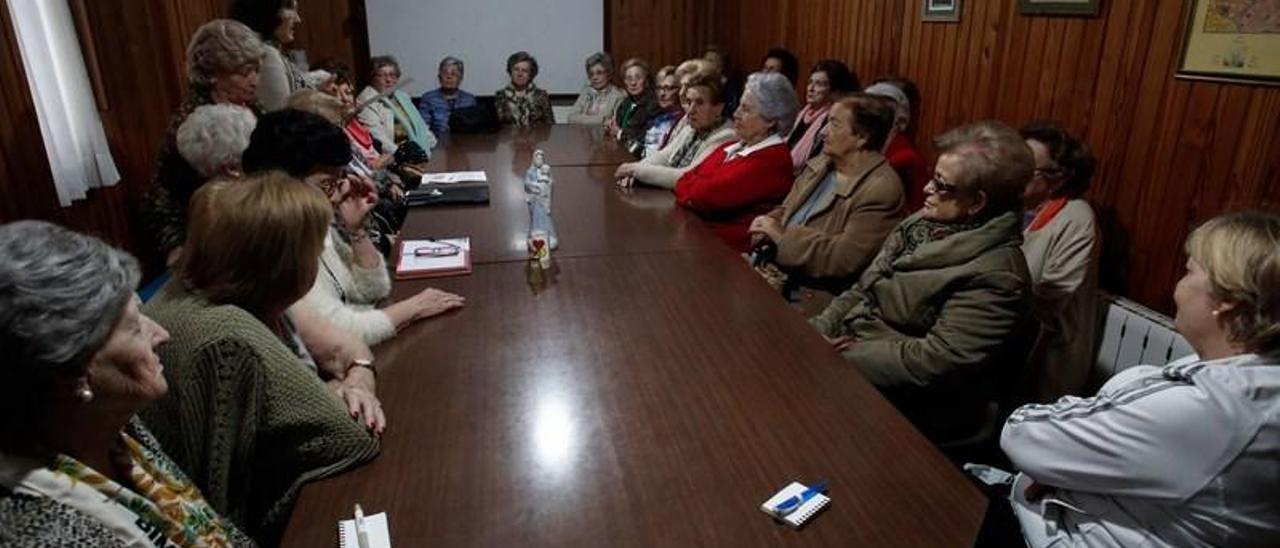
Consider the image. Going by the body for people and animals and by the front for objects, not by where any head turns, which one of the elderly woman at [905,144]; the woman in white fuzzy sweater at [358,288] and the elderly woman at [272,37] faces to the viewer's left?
the elderly woman at [905,144]

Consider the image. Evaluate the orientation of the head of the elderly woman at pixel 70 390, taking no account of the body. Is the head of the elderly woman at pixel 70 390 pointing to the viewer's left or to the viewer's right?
to the viewer's right

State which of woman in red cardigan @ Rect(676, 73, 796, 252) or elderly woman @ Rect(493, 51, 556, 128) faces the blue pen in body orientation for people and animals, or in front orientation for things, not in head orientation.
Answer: the elderly woman

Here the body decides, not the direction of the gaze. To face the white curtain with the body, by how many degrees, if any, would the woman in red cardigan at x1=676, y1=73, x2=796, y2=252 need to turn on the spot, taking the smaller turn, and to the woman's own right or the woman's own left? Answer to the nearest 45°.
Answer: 0° — they already face it

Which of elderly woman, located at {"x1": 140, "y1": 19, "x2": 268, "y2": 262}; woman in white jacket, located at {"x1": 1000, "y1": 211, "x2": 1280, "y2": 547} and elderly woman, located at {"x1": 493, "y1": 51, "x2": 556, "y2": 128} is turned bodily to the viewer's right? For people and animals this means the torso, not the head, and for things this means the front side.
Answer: elderly woman, located at {"x1": 140, "y1": 19, "x2": 268, "y2": 262}

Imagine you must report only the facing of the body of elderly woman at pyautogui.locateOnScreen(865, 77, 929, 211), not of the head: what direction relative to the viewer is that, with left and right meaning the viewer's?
facing to the left of the viewer

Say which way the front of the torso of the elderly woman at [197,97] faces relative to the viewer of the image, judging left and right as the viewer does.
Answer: facing to the right of the viewer

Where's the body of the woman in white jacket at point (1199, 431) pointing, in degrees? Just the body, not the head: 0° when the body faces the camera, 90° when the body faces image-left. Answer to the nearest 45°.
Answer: approximately 90°
